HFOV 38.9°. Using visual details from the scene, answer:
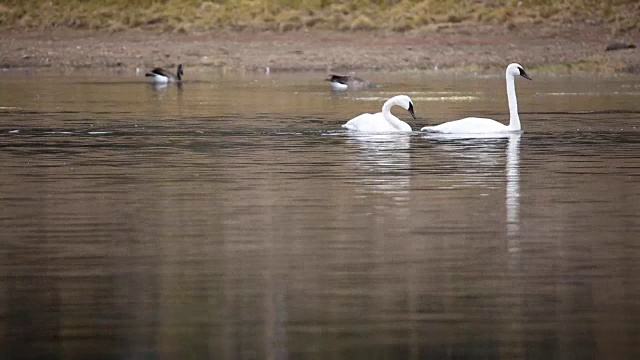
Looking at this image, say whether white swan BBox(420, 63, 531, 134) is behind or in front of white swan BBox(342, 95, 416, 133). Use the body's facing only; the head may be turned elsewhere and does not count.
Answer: in front

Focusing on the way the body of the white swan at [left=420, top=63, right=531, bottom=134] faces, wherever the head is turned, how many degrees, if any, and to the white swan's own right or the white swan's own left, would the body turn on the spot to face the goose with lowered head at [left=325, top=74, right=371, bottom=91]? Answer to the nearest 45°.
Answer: approximately 90° to the white swan's own left

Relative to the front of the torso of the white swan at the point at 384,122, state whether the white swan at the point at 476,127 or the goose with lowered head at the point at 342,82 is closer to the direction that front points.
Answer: the white swan

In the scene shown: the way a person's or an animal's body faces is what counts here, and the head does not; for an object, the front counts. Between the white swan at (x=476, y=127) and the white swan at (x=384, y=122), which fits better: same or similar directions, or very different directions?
same or similar directions

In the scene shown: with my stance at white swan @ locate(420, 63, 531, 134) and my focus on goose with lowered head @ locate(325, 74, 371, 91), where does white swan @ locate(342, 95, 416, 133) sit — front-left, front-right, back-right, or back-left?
front-left

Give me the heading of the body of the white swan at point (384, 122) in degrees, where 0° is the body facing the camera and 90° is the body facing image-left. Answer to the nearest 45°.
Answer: approximately 270°

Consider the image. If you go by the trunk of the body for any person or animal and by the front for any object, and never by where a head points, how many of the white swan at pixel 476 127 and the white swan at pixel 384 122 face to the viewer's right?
2

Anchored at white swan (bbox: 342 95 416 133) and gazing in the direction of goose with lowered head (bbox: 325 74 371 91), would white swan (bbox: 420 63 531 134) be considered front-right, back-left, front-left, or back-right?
back-right

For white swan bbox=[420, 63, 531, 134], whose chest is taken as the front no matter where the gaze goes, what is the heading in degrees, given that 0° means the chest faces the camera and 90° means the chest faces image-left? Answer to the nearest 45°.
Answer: approximately 270°

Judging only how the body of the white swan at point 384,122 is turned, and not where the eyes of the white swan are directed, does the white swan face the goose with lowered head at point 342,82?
no

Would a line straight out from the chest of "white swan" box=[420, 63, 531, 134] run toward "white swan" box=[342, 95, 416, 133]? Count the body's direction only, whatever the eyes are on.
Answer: no
